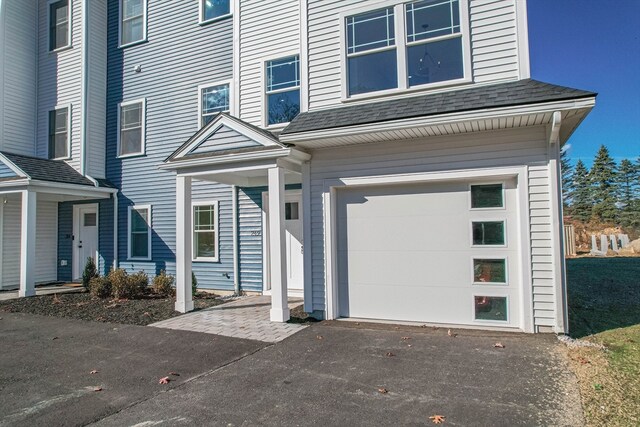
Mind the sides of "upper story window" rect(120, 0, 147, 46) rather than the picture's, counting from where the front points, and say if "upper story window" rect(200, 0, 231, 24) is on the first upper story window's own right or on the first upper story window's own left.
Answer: on the first upper story window's own left

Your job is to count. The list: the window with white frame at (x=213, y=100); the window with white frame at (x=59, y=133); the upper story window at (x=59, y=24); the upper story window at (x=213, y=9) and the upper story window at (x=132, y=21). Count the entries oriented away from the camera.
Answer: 0

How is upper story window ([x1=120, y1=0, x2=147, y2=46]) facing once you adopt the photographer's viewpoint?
facing the viewer and to the left of the viewer

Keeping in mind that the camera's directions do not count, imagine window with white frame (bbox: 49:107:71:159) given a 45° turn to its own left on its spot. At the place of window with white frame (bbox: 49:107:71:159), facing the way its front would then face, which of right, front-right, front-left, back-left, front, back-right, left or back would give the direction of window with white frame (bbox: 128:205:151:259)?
front-left

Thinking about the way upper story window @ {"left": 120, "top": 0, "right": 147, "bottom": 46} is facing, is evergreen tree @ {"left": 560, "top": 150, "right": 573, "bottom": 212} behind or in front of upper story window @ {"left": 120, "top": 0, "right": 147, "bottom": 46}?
behind

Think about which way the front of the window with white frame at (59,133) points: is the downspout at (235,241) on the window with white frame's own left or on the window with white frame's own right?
on the window with white frame's own left

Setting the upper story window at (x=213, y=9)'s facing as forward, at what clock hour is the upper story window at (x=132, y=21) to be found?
the upper story window at (x=132, y=21) is roughly at 3 o'clock from the upper story window at (x=213, y=9).

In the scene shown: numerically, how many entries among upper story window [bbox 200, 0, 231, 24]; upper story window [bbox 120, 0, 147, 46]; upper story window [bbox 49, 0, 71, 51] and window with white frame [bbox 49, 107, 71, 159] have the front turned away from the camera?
0

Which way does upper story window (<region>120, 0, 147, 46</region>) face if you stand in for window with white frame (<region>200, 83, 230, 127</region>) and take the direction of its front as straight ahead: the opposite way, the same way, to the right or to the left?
the same way

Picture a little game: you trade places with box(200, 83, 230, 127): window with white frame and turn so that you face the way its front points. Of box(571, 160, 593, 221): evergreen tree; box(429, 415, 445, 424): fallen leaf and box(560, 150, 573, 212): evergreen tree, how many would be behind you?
2

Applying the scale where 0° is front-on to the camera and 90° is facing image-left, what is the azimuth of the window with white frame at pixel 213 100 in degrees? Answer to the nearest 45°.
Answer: approximately 45°

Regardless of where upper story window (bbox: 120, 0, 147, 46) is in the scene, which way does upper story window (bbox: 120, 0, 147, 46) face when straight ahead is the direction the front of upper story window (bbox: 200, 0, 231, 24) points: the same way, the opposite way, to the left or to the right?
the same way
